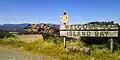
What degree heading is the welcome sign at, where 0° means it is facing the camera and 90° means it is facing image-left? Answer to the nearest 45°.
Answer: approximately 0°
